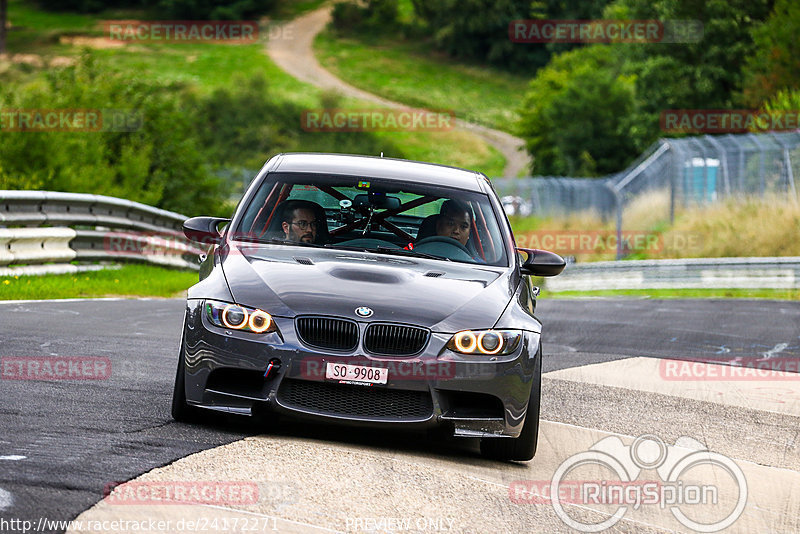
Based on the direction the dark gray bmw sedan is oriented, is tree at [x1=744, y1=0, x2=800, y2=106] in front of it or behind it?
behind

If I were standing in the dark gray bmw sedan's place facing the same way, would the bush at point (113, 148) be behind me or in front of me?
behind

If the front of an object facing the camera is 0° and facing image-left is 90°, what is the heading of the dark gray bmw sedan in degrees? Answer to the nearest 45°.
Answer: approximately 0°

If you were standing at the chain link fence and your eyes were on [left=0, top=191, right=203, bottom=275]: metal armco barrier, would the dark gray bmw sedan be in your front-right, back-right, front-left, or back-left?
front-left

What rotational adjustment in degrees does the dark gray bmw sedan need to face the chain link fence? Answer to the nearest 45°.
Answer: approximately 180°
